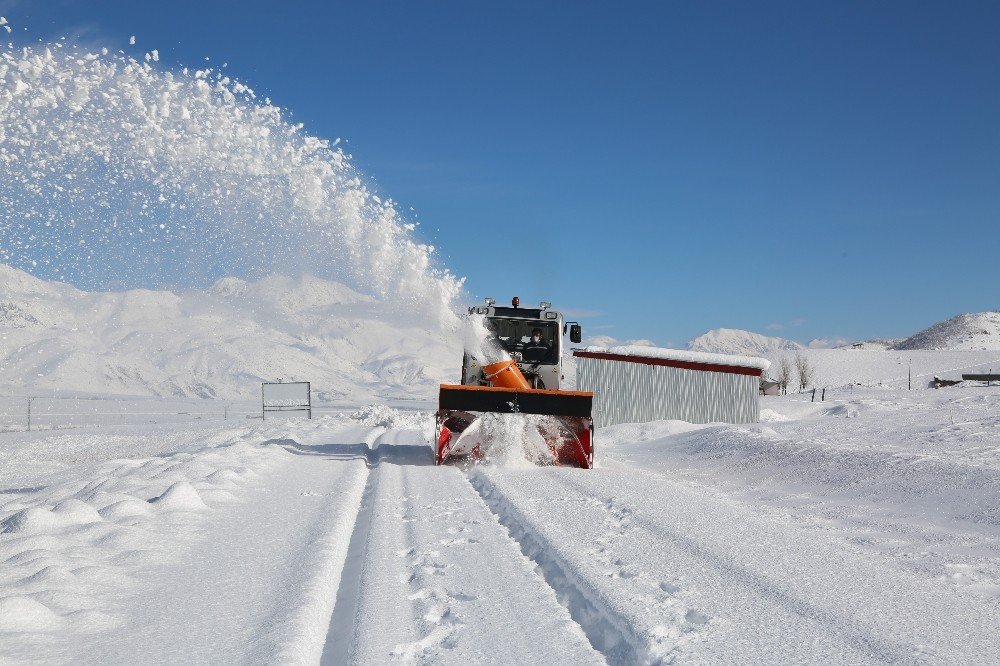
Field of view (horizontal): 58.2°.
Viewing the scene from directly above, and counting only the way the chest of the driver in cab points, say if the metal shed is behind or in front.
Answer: behind

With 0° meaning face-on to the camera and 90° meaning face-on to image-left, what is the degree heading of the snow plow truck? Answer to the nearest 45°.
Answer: approximately 0°

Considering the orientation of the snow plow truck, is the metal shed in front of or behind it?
behind
